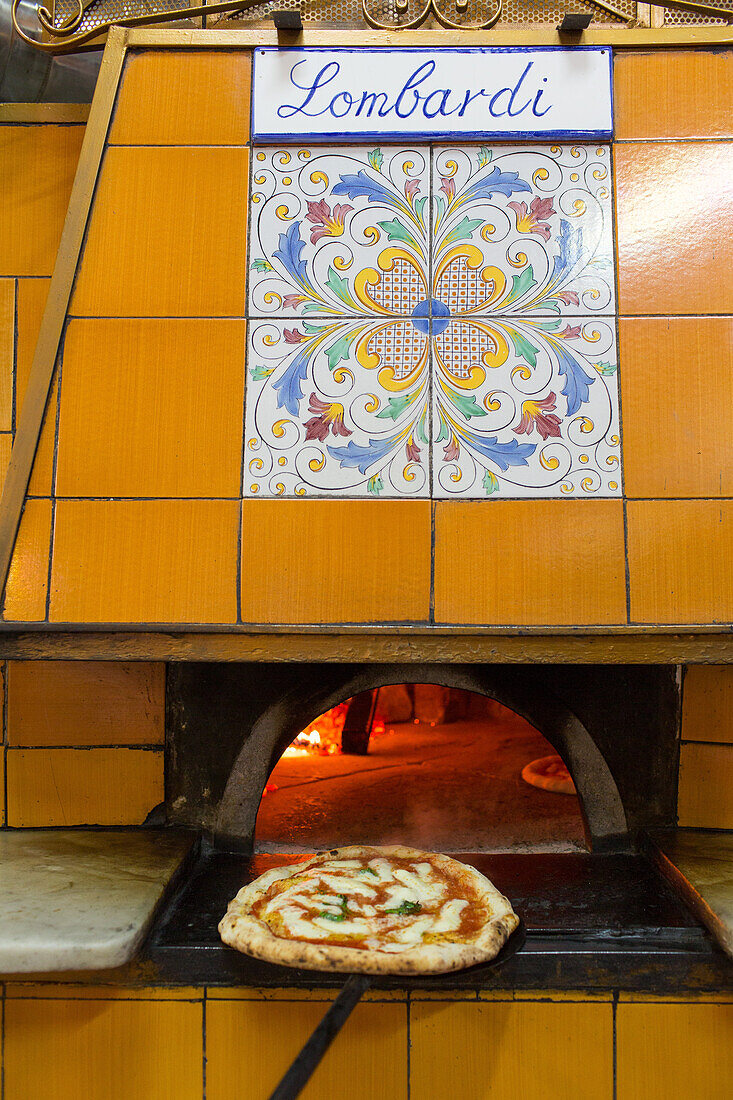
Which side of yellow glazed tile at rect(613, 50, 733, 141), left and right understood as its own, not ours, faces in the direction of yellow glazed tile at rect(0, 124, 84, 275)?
right

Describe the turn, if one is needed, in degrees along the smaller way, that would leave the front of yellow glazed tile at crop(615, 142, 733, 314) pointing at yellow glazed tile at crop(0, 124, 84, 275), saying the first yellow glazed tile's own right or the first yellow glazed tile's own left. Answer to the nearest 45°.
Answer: approximately 90° to the first yellow glazed tile's own right

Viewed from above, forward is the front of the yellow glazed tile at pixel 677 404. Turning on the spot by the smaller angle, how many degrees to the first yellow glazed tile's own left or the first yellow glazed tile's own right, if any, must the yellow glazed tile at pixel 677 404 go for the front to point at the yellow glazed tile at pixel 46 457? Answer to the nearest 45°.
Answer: approximately 90° to the first yellow glazed tile's own right

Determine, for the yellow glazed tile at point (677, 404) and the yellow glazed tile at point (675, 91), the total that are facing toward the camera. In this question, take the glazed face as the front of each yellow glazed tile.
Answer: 2

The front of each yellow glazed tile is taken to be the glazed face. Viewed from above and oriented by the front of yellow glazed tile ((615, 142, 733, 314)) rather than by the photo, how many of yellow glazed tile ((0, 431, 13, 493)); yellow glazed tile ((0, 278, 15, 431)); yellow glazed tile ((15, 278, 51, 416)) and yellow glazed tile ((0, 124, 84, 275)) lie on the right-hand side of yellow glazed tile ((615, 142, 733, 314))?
4

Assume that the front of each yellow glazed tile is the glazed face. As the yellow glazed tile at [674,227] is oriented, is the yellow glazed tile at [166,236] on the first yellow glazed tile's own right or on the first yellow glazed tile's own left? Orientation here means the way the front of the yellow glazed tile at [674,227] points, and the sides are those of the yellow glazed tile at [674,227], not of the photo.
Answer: on the first yellow glazed tile's own right

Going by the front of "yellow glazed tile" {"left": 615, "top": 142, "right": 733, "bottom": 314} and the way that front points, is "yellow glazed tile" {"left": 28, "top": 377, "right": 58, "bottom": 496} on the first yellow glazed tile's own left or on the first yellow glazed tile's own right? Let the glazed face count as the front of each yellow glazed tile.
on the first yellow glazed tile's own right

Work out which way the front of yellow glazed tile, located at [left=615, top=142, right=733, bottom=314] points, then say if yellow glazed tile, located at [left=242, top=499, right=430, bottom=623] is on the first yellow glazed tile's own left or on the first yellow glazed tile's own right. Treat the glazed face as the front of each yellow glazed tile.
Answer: on the first yellow glazed tile's own right
